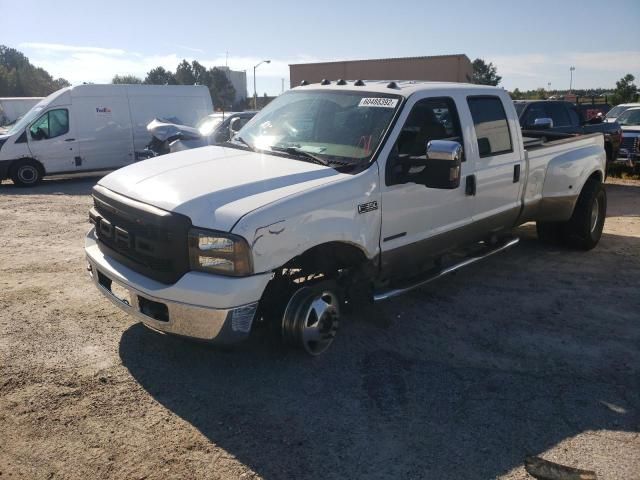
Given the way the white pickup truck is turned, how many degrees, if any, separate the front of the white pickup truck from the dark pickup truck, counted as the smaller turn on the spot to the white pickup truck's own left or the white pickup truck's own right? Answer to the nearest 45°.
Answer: approximately 180°

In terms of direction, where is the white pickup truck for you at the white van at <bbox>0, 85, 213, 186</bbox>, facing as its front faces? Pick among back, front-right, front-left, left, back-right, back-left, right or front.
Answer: left

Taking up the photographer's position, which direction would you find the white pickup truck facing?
facing the viewer and to the left of the viewer

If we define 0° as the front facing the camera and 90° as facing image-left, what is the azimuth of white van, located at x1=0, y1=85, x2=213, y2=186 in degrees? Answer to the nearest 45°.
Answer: approximately 90°

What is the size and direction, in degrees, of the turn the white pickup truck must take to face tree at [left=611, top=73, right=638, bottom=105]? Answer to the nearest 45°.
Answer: approximately 180°

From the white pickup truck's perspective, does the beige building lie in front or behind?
behind

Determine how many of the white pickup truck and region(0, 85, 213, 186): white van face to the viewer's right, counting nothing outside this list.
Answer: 0
